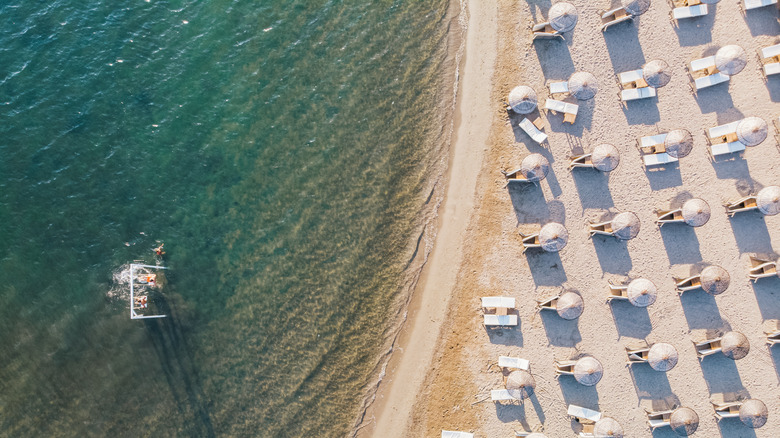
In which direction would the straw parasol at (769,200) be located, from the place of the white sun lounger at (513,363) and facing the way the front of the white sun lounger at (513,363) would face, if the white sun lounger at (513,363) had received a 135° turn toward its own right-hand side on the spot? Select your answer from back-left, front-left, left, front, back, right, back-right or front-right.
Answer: front-right

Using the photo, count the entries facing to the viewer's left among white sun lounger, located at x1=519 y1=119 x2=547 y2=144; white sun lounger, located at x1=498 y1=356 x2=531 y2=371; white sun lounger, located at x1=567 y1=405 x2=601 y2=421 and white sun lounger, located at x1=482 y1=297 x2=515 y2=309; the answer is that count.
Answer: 3

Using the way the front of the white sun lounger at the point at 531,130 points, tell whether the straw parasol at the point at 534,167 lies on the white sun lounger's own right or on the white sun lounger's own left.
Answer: on the white sun lounger's own right

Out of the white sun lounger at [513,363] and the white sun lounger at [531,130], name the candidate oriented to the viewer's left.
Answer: the white sun lounger at [513,363]

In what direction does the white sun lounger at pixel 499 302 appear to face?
to the viewer's left

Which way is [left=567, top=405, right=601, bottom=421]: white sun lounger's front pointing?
to the viewer's left

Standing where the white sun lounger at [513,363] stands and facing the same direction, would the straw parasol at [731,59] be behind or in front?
behind

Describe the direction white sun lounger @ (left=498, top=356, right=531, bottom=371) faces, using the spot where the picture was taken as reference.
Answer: facing to the left of the viewer
